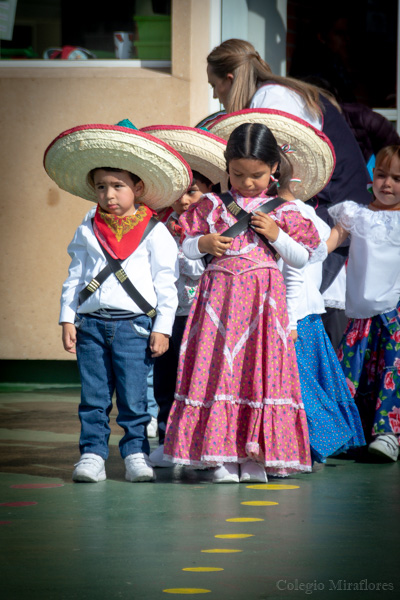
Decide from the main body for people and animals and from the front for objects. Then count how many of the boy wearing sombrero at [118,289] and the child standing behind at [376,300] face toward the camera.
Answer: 2

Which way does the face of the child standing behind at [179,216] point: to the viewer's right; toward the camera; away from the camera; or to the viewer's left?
toward the camera

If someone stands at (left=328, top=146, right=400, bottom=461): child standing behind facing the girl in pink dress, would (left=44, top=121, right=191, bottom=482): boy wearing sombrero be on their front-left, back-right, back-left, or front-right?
front-right

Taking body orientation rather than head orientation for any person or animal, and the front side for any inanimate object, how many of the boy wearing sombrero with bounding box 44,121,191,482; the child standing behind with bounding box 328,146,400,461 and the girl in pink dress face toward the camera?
3

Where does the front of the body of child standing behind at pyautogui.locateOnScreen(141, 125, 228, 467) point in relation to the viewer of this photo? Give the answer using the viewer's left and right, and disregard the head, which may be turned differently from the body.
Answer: facing the viewer and to the left of the viewer

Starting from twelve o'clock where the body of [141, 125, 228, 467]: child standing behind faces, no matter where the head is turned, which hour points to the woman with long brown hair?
The woman with long brown hair is roughly at 6 o'clock from the child standing behind.

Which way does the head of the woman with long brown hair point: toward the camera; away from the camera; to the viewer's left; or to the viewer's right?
to the viewer's left

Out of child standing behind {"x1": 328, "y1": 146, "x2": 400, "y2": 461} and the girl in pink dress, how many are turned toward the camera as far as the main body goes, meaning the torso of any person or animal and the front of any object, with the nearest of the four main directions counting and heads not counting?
2

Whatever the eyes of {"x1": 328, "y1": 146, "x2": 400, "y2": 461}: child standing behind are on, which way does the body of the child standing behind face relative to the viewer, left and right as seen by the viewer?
facing the viewer

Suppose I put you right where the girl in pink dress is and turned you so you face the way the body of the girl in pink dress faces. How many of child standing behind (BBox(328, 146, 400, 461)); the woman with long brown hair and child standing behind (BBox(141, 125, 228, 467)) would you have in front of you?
0

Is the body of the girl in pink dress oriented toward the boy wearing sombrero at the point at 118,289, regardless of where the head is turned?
no

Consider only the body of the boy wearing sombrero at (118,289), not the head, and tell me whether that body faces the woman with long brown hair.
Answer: no

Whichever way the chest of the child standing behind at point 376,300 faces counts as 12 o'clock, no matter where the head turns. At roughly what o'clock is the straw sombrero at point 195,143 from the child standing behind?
The straw sombrero is roughly at 2 o'clock from the child standing behind.

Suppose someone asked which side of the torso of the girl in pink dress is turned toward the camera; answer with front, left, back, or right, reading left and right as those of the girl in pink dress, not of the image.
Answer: front

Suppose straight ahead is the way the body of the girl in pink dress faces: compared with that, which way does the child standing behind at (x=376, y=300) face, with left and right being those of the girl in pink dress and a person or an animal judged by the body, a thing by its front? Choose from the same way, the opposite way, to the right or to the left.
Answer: the same way

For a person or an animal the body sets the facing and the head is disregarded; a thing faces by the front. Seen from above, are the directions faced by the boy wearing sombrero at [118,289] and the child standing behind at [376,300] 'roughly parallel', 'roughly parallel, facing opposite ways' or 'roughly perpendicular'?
roughly parallel

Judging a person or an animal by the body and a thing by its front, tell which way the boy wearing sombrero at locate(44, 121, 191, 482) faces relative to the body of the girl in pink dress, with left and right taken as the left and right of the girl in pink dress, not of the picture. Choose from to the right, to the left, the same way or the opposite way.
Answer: the same way
